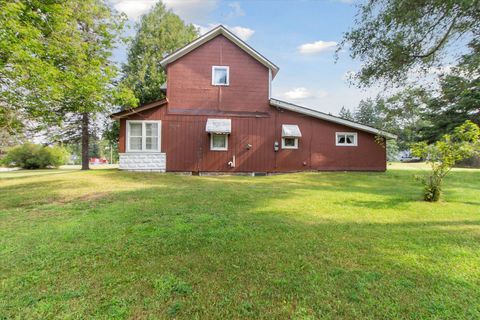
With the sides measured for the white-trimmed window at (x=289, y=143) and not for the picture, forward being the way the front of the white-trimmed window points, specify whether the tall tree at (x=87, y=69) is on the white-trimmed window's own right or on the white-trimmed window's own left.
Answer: on the white-trimmed window's own right

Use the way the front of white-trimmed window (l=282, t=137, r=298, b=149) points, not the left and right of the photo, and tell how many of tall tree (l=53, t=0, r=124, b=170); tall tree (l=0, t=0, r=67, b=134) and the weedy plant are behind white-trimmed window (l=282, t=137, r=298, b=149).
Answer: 0

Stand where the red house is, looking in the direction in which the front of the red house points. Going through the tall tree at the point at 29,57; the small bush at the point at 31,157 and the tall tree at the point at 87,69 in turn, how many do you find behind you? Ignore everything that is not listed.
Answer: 0

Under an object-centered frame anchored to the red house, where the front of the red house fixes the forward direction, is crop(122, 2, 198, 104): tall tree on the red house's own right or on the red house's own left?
on the red house's own right

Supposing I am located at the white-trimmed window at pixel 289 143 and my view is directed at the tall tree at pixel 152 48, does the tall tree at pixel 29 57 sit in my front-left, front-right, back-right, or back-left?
front-left

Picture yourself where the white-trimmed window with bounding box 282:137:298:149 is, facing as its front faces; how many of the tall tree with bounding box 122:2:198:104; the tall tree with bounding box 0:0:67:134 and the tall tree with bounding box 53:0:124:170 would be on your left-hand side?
0

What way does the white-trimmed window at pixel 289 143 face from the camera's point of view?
toward the camera

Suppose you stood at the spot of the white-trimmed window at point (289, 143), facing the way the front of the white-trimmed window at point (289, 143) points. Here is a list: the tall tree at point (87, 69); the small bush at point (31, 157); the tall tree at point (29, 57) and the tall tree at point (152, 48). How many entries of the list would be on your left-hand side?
0

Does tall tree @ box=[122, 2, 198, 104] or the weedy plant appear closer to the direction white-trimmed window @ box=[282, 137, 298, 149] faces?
the weedy plant

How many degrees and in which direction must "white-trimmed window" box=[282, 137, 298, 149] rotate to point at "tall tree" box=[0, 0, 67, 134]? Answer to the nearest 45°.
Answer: approximately 45° to its right

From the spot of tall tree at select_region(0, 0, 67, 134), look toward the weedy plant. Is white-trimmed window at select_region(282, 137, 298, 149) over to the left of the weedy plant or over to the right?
left

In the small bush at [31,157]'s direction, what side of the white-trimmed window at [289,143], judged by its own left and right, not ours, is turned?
right

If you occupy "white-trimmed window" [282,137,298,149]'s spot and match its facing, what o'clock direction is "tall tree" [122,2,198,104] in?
The tall tree is roughly at 4 o'clock from the white-trimmed window.
